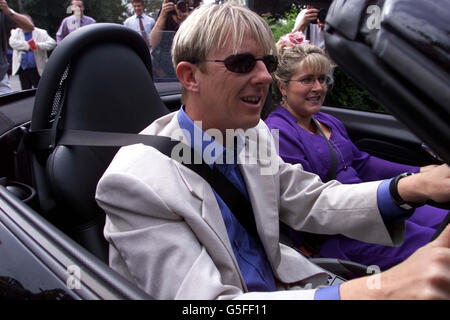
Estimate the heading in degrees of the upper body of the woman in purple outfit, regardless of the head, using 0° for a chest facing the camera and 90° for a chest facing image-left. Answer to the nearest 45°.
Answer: approximately 315°

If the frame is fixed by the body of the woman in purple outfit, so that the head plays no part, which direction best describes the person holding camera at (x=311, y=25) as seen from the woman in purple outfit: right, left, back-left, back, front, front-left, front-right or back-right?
back-left
